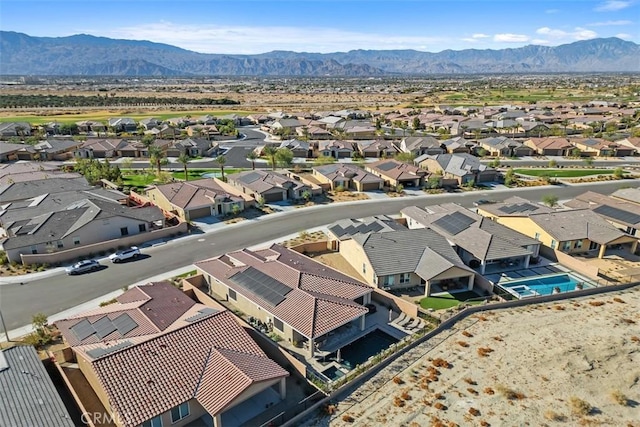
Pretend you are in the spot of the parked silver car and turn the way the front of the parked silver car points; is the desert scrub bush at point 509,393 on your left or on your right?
on your left

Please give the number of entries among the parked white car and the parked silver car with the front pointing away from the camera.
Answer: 0

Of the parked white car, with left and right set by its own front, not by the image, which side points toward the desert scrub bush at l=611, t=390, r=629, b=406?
left

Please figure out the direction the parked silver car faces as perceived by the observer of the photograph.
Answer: facing the viewer and to the left of the viewer

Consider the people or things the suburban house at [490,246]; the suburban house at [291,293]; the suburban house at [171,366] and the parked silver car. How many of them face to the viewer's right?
0

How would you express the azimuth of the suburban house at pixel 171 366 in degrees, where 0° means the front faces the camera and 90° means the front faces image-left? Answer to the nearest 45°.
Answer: approximately 135°

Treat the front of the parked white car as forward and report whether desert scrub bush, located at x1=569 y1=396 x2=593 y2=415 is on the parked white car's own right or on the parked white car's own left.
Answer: on the parked white car's own left

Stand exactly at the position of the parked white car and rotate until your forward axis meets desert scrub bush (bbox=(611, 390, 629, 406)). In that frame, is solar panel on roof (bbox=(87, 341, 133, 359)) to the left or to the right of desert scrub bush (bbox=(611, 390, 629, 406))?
right

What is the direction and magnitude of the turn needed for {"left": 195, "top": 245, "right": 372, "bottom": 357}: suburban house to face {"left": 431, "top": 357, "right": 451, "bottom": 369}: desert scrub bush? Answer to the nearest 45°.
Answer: approximately 180°

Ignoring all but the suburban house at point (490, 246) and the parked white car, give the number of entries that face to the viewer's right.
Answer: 0

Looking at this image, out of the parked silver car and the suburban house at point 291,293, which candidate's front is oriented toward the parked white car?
the suburban house

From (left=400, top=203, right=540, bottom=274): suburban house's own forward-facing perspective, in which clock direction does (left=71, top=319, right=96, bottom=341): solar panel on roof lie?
The solar panel on roof is roughly at 9 o'clock from the suburban house.

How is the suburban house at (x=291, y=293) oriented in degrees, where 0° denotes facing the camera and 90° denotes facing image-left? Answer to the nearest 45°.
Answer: approximately 135°

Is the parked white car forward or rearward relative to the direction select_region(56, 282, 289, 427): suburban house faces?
forward

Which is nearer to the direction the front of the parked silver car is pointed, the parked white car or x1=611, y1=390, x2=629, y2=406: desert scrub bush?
the desert scrub bush

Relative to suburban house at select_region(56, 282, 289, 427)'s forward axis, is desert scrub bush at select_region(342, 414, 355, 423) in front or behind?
behind
